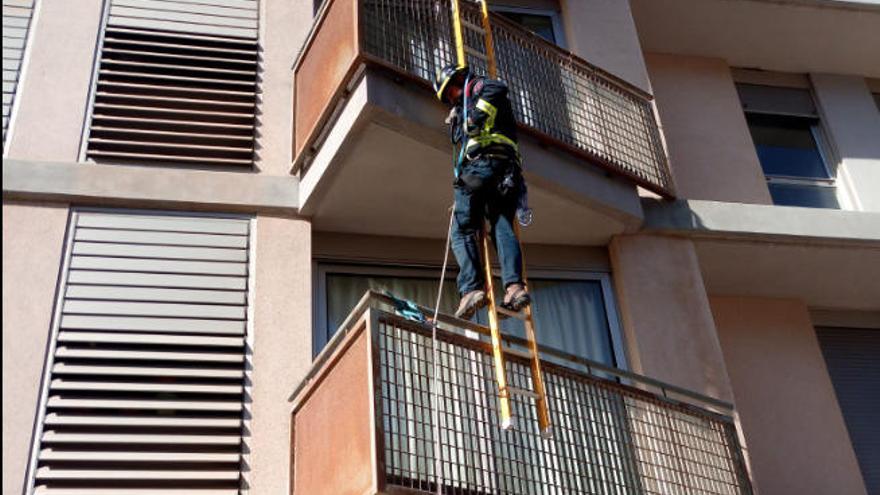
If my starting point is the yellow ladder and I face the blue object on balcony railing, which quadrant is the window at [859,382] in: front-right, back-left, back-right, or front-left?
back-right

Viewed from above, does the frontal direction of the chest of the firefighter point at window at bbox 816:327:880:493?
no

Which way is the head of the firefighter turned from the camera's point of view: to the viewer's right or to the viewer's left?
to the viewer's left
